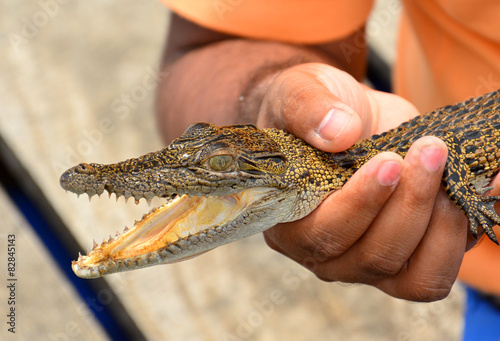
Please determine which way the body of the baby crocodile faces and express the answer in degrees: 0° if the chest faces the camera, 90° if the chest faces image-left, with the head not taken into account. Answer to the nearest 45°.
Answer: approximately 90°
